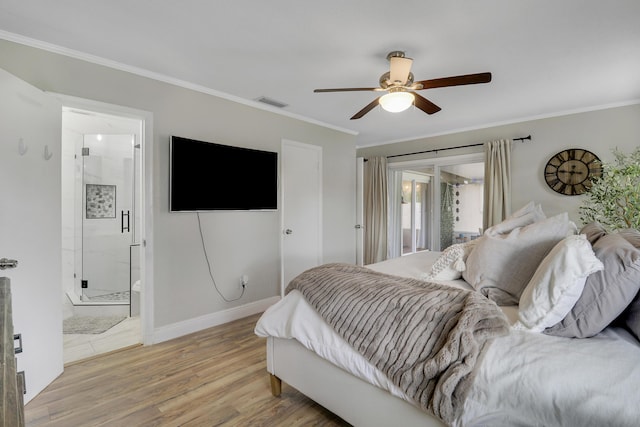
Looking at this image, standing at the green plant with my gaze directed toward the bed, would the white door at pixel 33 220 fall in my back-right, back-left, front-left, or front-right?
front-right

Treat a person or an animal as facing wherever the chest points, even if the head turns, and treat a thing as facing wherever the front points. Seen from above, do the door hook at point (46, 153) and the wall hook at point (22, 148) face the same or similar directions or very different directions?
same or similar directions

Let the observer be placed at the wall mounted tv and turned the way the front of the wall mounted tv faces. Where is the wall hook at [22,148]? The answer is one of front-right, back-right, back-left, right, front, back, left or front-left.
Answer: right

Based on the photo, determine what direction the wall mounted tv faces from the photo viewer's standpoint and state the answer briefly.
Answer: facing the viewer and to the right of the viewer

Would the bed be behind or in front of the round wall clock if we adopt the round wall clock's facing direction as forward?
in front

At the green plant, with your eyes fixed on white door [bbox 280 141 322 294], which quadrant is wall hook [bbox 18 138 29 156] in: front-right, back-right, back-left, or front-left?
front-left

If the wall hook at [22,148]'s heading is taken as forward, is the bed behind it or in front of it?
in front

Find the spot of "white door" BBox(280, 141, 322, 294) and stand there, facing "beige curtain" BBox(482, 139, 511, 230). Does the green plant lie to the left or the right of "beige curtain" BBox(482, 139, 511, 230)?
right

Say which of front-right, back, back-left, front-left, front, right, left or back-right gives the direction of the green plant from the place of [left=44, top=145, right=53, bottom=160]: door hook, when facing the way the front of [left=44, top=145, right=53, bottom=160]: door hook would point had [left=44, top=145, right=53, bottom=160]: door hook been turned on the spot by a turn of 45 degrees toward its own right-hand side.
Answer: front-left

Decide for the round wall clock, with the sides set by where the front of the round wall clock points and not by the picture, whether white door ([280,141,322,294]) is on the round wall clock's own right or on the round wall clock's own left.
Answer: on the round wall clock's own right

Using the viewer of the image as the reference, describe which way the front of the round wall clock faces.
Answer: facing the viewer

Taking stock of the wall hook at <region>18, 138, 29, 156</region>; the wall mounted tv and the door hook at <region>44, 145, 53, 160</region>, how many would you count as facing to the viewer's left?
0

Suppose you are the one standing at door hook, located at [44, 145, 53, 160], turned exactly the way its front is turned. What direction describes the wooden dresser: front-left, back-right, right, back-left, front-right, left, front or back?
front-right

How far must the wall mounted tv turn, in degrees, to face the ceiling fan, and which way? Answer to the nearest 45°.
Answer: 0° — it already faces it

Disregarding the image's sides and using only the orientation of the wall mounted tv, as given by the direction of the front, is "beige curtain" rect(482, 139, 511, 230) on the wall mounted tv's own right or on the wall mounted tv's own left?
on the wall mounted tv's own left
